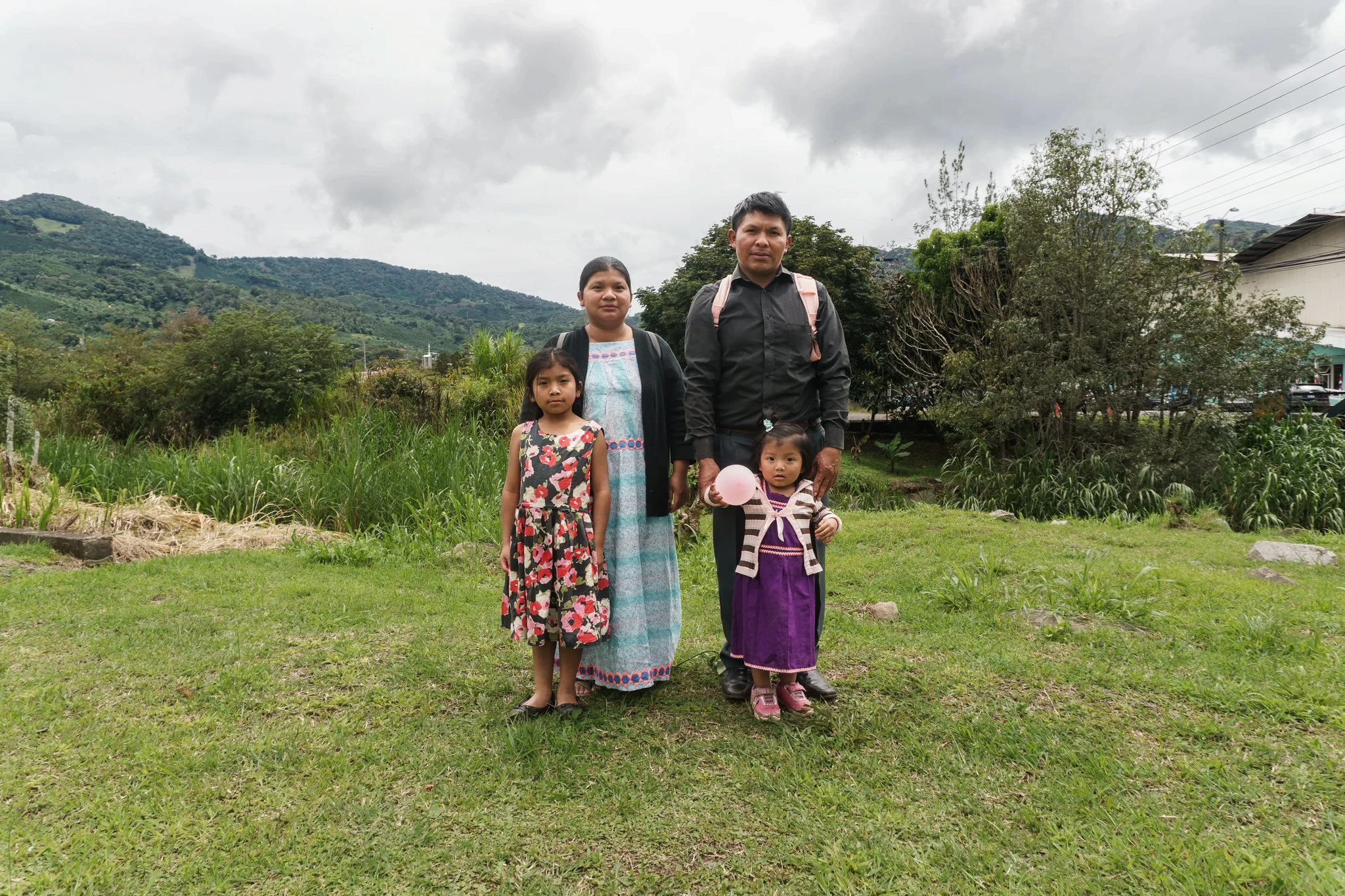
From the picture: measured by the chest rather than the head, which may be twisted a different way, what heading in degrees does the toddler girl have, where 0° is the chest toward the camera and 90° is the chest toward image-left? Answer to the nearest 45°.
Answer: approximately 0°

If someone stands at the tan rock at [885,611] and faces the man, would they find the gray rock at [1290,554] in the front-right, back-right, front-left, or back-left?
back-left

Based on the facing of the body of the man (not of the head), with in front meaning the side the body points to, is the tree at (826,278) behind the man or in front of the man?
behind

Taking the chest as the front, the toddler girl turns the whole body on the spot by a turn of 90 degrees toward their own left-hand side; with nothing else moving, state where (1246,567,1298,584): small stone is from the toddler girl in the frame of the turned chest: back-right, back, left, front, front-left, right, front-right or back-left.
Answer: front-left

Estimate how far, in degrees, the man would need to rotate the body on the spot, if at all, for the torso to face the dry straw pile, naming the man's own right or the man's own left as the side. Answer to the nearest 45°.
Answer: approximately 135° to the man's own right

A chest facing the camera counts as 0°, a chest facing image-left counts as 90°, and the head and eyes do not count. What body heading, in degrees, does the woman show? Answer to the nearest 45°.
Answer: approximately 0°

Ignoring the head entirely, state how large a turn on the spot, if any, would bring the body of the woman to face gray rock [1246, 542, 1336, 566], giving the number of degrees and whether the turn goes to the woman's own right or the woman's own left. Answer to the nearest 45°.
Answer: approximately 135° to the woman's own left

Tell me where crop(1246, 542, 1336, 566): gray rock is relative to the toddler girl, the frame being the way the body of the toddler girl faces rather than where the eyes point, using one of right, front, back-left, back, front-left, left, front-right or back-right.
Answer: back-left
